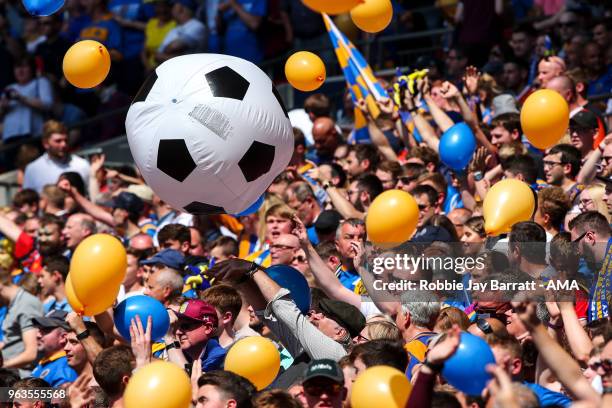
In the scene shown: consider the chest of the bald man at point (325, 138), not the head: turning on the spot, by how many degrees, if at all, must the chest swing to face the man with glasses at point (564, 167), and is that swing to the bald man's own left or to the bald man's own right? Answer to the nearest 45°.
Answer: approximately 90° to the bald man's own left

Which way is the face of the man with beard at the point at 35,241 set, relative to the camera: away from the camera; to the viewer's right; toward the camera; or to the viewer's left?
toward the camera

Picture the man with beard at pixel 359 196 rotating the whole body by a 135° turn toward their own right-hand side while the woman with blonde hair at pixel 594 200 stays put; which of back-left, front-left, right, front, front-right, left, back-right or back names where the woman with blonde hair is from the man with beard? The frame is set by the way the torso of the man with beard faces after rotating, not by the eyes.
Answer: right

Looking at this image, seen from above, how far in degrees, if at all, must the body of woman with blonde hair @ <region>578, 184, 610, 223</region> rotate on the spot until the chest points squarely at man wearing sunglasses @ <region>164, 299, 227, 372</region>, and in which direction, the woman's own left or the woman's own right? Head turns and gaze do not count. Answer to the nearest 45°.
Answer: approximately 45° to the woman's own right

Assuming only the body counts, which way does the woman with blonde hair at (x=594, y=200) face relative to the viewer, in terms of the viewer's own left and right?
facing the viewer and to the left of the viewer

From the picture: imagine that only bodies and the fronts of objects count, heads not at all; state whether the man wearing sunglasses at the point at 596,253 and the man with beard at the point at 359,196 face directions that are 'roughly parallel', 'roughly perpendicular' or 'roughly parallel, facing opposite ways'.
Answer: roughly parallel

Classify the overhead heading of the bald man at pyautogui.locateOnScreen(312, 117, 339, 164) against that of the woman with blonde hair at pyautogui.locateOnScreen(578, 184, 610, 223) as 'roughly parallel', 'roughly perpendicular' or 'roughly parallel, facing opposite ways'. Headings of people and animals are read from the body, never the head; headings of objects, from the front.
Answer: roughly parallel
